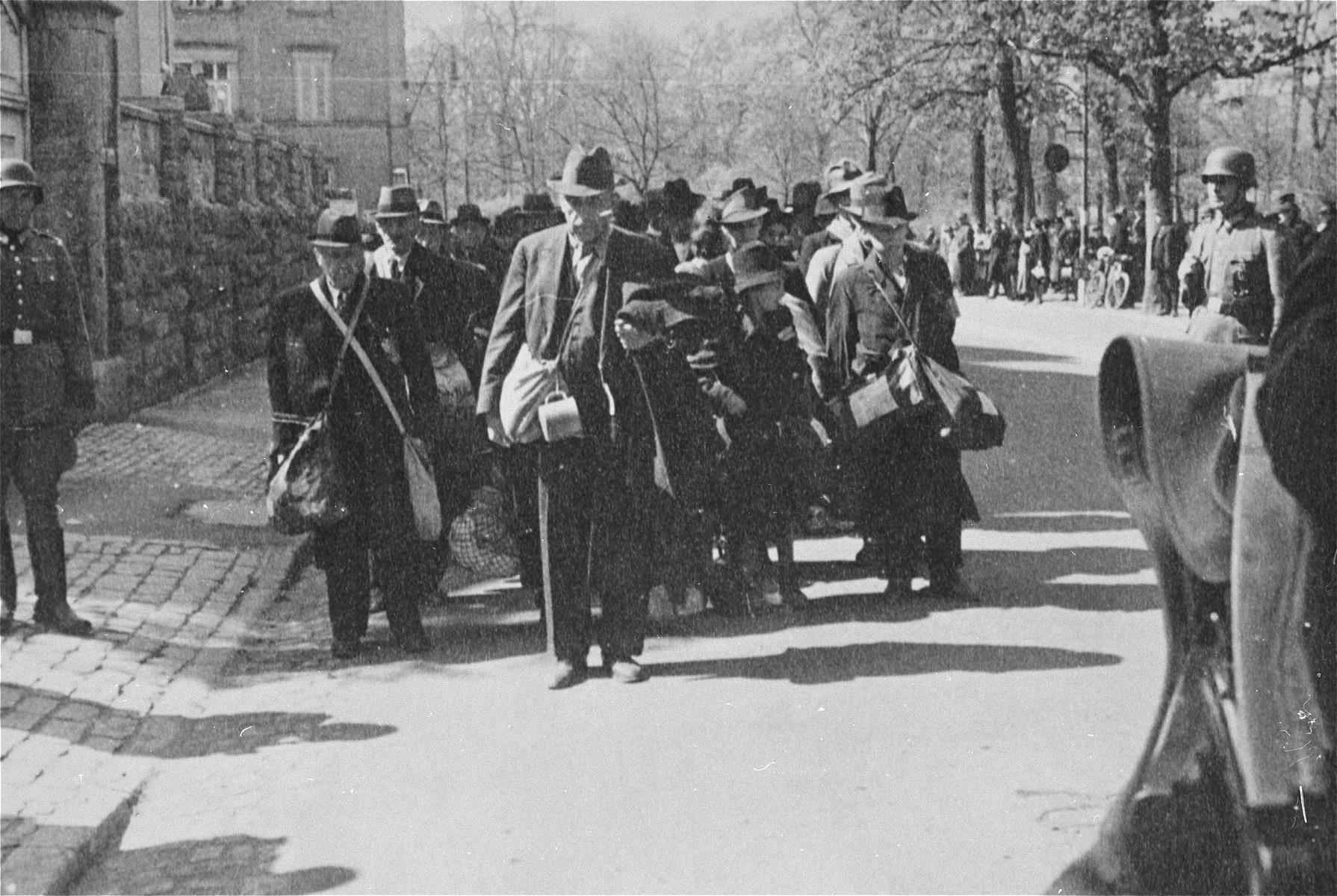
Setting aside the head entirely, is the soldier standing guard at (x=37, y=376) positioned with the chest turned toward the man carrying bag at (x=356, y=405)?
no

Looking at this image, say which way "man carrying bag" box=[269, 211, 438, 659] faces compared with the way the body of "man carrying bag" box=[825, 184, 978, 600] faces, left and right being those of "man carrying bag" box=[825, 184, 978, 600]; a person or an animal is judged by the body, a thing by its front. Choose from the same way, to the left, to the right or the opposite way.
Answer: the same way

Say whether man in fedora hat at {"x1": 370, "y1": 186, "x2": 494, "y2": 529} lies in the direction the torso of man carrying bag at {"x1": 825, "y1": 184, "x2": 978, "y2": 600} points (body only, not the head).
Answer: no

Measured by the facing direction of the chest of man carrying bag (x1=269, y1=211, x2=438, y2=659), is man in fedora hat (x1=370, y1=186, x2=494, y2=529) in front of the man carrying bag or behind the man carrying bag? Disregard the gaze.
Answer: behind

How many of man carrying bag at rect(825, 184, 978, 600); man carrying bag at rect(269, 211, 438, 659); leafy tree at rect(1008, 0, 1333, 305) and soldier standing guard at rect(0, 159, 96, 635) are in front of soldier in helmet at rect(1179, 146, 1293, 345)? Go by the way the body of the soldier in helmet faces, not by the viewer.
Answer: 3

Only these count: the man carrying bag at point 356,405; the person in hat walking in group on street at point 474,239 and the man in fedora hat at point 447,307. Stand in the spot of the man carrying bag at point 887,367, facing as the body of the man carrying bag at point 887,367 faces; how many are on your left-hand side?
0

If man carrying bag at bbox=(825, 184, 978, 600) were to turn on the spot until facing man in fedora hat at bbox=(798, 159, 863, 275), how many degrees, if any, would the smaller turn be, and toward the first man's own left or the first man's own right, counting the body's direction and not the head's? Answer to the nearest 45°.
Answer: approximately 180°

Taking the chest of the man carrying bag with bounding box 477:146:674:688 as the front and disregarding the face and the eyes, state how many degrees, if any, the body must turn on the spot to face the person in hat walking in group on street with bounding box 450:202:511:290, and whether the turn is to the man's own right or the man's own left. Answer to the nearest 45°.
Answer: approximately 180°

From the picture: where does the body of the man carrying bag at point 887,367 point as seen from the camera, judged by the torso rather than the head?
toward the camera

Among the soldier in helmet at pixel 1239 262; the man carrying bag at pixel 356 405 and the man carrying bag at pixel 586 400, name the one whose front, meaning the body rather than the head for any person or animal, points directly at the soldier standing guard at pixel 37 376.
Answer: the soldier in helmet

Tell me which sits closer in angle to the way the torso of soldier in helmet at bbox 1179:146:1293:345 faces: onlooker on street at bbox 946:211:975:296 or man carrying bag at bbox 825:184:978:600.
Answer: the man carrying bag

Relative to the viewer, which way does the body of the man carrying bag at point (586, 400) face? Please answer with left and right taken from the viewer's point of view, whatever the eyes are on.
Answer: facing the viewer

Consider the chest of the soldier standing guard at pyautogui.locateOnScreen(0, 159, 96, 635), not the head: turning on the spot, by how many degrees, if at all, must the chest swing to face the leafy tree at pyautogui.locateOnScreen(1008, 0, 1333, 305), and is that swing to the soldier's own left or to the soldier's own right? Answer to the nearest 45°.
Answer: approximately 135° to the soldier's own left

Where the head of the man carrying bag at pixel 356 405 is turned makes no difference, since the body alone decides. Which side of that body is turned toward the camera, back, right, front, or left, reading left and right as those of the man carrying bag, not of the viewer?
front

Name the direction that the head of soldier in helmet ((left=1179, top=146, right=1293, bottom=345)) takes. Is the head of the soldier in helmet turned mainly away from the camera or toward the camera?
toward the camera

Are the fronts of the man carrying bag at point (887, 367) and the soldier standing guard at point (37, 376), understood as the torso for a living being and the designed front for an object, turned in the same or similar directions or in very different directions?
same or similar directions

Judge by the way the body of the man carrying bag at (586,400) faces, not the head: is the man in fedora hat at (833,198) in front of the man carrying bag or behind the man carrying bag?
behind

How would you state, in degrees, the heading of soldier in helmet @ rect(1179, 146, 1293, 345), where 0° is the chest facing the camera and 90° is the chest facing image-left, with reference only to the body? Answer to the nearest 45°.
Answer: approximately 45°

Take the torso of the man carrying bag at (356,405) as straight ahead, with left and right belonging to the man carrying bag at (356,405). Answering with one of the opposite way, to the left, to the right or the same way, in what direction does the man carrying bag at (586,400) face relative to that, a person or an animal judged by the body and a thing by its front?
the same way
